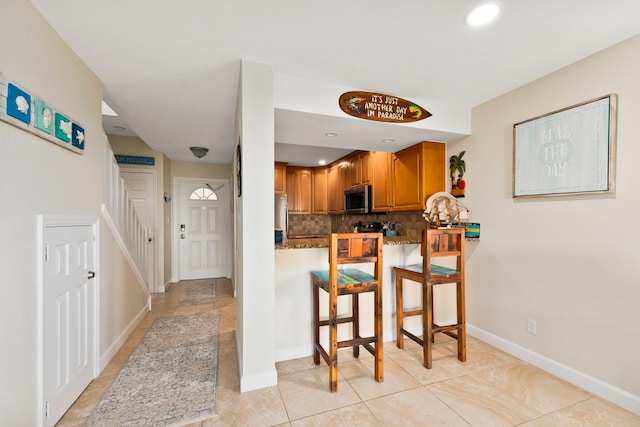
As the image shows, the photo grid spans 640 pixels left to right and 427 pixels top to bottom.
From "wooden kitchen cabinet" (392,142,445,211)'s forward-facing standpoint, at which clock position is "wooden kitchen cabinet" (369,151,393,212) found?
"wooden kitchen cabinet" (369,151,393,212) is roughly at 3 o'clock from "wooden kitchen cabinet" (392,142,445,211).

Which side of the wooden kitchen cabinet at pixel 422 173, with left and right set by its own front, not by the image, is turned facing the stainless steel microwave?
right

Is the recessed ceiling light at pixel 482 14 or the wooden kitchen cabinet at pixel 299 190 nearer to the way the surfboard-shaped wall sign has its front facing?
the recessed ceiling light

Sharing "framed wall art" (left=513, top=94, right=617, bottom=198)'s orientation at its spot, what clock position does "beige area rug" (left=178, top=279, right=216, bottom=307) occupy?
The beige area rug is roughly at 1 o'clock from the framed wall art.

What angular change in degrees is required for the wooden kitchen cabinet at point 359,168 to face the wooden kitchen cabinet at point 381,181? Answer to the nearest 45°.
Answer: approximately 90° to its left

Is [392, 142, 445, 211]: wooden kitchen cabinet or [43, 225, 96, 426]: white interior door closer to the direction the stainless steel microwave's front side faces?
the white interior door

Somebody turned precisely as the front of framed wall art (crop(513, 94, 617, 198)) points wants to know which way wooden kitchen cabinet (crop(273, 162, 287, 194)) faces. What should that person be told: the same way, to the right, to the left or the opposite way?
to the left

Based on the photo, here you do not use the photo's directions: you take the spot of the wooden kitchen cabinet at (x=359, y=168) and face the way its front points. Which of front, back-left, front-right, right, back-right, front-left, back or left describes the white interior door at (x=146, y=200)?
front-right

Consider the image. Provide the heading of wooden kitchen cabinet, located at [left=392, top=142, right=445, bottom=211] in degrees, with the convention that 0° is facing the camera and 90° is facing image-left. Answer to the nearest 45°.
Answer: approximately 45°
